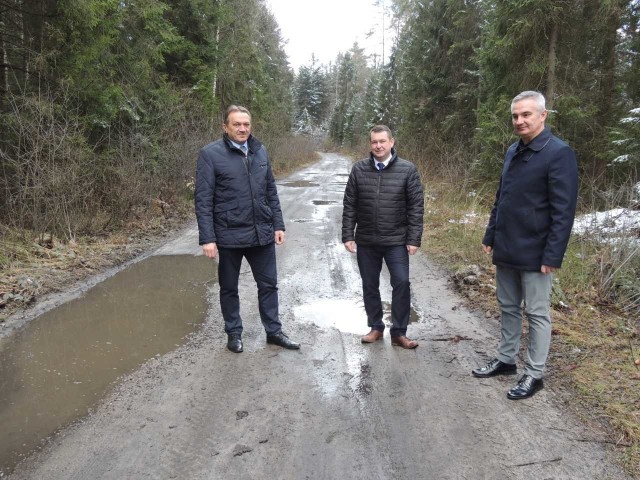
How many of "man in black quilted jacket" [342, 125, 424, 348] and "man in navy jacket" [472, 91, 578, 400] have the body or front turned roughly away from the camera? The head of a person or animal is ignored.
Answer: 0

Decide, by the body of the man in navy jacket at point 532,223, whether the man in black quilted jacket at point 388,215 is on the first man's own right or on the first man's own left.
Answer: on the first man's own right

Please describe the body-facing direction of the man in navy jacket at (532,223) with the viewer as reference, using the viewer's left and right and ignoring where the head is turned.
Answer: facing the viewer and to the left of the viewer

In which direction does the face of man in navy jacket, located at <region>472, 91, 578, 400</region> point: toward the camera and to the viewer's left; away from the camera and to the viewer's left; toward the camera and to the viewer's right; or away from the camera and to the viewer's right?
toward the camera and to the viewer's left

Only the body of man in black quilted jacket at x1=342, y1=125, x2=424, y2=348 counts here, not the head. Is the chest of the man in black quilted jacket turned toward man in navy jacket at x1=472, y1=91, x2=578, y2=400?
no

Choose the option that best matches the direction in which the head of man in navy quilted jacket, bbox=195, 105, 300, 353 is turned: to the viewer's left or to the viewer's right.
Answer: to the viewer's right

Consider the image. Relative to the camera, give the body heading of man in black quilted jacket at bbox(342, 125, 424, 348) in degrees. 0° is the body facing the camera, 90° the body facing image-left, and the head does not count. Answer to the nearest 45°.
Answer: approximately 0°

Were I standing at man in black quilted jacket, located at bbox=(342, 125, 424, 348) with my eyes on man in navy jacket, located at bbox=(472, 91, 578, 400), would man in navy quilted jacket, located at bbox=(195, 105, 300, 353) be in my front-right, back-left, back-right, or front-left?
back-right

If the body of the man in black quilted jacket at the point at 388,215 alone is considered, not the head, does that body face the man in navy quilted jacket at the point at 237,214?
no

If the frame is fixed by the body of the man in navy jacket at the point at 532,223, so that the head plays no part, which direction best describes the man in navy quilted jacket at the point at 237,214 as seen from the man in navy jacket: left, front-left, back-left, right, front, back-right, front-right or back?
front-right
